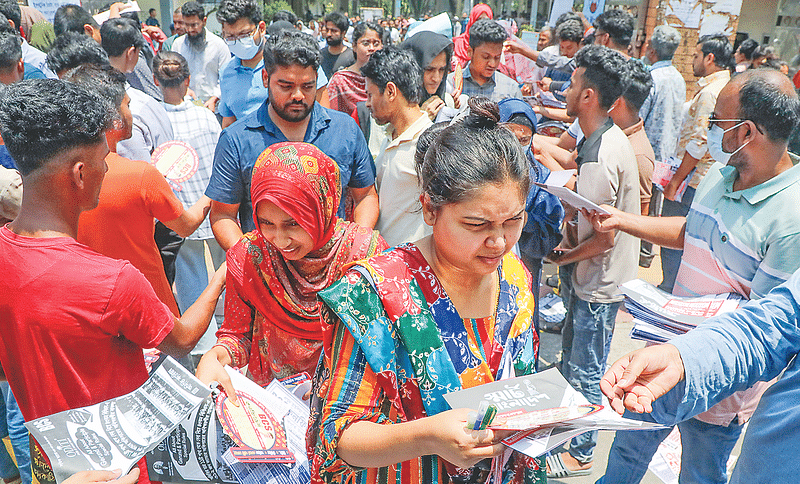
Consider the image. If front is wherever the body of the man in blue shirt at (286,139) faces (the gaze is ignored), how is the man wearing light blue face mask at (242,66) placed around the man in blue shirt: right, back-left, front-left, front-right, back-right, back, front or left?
back

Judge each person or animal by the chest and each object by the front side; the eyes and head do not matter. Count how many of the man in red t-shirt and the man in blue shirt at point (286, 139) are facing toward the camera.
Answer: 1

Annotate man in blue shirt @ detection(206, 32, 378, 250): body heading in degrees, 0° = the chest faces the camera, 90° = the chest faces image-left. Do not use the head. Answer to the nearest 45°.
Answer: approximately 0°

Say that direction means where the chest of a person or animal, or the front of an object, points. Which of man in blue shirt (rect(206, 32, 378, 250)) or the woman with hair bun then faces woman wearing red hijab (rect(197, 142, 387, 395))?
the man in blue shirt

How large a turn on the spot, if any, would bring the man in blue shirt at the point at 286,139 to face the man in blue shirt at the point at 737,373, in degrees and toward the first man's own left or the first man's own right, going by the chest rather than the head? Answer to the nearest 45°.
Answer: approximately 45° to the first man's own left

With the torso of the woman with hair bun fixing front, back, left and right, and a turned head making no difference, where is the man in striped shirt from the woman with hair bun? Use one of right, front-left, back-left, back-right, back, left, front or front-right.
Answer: left

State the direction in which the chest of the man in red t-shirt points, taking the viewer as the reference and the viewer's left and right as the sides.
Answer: facing away from the viewer and to the right of the viewer

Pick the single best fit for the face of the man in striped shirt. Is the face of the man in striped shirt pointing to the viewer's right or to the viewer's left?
to the viewer's left

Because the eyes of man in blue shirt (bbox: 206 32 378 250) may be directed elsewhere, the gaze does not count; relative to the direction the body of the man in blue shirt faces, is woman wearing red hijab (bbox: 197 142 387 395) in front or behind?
in front

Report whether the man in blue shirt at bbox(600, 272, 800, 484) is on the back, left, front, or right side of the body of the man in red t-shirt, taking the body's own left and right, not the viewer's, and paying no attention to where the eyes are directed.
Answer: right
